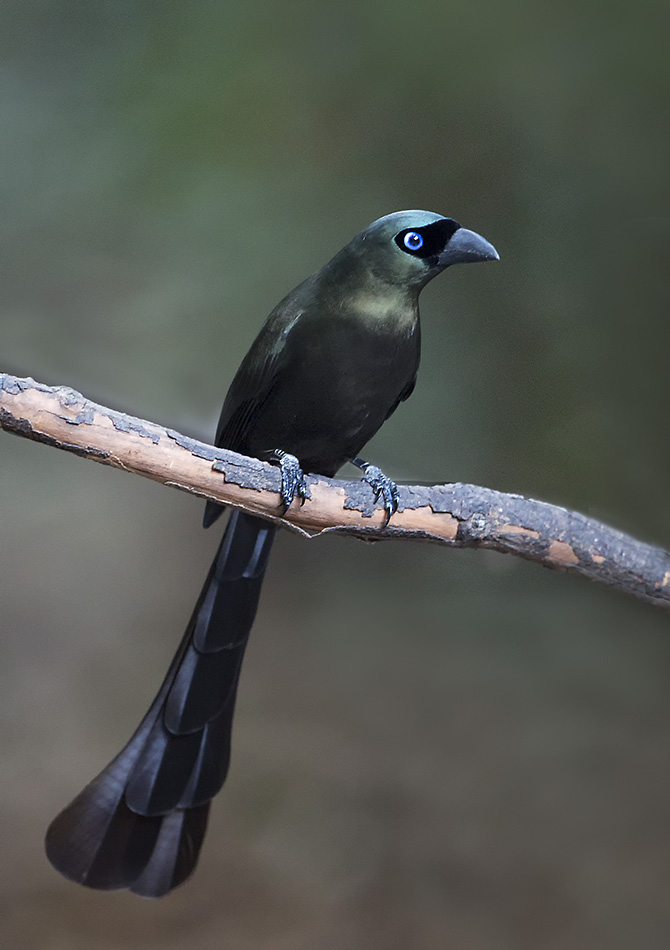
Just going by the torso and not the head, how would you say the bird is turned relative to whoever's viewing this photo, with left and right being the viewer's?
facing the viewer and to the right of the viewer
